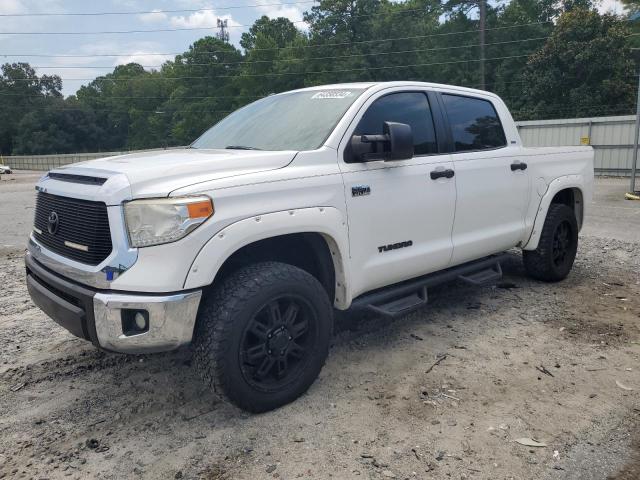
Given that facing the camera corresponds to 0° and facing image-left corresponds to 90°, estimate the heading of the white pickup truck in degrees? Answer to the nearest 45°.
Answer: approximately 45°

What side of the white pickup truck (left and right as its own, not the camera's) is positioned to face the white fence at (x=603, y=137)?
back

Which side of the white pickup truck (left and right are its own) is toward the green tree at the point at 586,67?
back
